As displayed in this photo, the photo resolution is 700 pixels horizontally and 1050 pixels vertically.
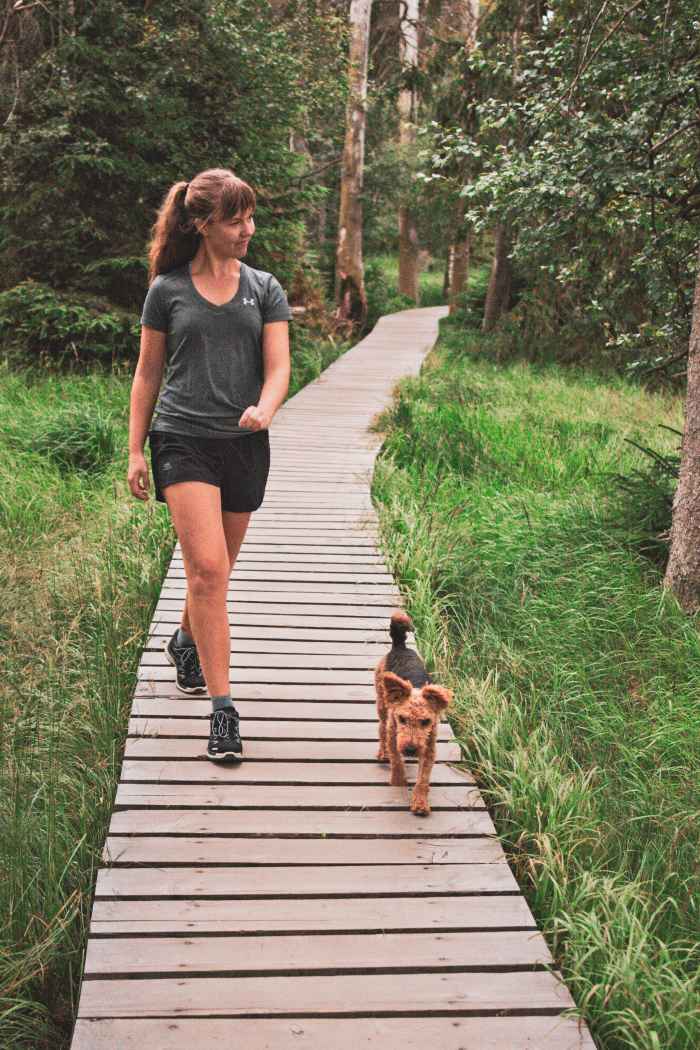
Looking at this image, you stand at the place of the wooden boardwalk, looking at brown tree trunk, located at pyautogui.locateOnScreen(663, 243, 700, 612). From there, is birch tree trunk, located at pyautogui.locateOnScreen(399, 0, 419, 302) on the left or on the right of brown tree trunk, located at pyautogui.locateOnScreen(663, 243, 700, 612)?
left

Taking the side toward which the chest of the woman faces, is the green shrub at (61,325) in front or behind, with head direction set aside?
behind

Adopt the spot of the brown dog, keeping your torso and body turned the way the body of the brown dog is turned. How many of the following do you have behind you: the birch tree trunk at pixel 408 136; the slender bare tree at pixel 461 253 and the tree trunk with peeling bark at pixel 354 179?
3

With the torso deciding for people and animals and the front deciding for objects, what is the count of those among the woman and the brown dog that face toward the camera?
2

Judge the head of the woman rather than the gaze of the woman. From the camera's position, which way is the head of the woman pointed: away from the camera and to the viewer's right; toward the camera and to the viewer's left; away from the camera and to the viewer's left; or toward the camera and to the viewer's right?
toward the camera and to the viewer's right

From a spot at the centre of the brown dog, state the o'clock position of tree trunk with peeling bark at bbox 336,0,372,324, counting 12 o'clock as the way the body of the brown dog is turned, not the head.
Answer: The tree trunk with peeling bark is roughly at 6 o'clock from the brown dog.

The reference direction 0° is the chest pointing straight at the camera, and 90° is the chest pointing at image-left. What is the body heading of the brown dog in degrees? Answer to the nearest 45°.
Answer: approximately 0°

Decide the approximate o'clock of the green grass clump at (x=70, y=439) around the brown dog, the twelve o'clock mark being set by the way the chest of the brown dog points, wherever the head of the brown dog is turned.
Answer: The green grass clump is roughly at 5 o'clock from the brown dog.
